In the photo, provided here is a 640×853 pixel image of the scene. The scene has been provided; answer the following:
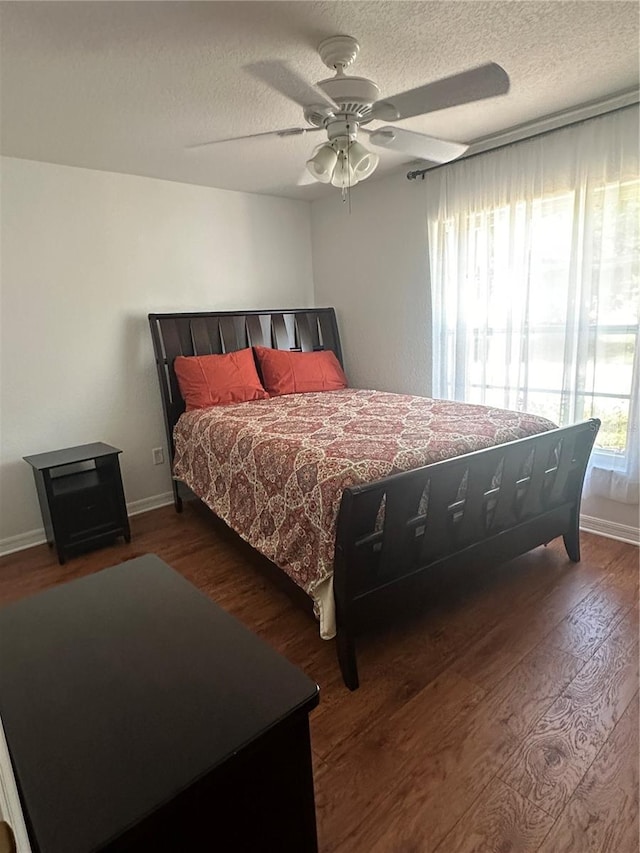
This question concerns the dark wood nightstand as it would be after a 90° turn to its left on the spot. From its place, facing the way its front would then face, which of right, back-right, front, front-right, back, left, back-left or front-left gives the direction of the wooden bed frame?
front-right

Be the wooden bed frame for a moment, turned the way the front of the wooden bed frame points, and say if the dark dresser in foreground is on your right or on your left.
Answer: on your right

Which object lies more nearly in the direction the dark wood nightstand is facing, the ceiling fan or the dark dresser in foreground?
the dark dresser in foreground

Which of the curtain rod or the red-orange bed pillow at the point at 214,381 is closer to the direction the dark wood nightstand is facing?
the curtain rod

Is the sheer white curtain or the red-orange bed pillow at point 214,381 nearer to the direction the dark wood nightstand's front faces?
the sheer white curtain

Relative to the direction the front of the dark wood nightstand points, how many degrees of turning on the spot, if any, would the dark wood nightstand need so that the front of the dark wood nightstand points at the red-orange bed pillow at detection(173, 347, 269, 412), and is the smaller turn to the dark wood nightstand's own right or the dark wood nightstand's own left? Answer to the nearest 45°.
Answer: approximately 90° to the dark wood nightstand's own left

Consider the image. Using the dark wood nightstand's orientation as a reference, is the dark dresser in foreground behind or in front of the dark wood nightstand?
in front

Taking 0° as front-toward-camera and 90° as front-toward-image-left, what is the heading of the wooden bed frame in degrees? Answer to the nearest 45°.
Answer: approximately 315°

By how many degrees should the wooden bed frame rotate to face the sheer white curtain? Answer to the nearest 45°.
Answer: approximately 90° to its left

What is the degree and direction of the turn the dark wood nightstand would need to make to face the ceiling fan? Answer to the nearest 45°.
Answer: approximately 45° to its left

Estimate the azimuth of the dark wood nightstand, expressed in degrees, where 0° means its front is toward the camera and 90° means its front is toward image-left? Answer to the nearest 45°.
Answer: approximately 0°
